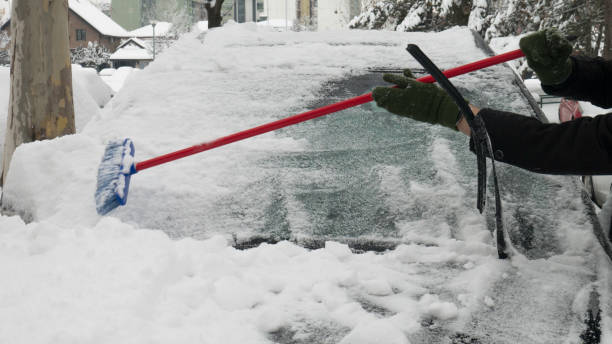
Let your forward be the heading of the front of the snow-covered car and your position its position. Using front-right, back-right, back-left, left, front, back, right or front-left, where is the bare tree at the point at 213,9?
back

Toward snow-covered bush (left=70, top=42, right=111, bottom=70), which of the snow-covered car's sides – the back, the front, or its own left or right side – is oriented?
back

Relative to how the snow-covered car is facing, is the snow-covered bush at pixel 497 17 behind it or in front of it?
behind

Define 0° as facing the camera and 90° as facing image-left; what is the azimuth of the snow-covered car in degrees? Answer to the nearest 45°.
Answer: approximately 0°

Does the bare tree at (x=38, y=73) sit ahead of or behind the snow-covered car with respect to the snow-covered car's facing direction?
behind

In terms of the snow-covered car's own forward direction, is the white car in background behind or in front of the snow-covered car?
behind

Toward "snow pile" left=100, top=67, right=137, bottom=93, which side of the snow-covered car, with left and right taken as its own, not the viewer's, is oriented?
back
